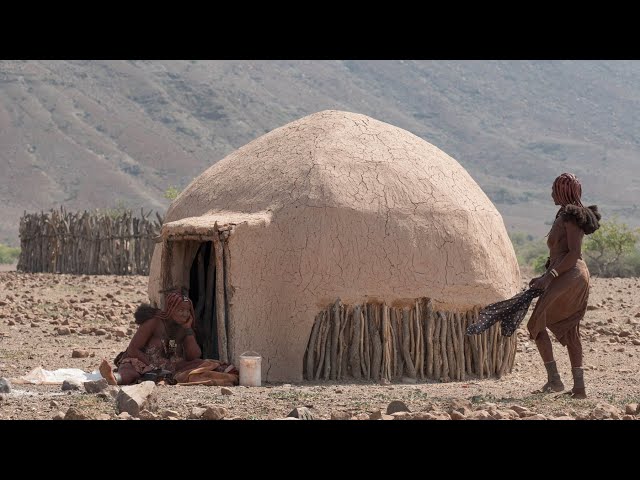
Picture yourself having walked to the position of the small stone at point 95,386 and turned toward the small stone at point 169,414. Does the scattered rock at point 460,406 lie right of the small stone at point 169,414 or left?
left

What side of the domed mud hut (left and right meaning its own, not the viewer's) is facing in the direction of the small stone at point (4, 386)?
front

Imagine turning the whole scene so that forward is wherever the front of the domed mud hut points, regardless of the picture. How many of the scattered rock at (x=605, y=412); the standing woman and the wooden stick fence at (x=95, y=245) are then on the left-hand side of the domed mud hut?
2

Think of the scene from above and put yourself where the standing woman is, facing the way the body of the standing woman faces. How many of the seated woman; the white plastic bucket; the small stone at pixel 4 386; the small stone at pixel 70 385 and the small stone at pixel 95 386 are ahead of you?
5

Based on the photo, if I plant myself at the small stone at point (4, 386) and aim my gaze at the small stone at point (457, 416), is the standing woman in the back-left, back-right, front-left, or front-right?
front-left

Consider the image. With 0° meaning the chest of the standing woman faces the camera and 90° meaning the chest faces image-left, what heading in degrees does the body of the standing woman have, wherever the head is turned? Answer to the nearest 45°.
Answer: approximately 90°

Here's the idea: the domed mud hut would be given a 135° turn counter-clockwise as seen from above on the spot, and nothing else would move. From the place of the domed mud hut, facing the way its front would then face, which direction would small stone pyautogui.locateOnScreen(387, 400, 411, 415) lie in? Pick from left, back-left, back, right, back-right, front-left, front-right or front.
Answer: right

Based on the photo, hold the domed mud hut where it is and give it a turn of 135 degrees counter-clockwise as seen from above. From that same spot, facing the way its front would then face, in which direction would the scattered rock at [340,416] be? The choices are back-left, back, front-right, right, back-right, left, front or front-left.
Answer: right

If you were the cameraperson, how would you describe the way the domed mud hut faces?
facing the viewer and to the left of the viewer

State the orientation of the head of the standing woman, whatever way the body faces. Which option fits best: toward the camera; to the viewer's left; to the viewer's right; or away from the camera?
to the viewer's left
